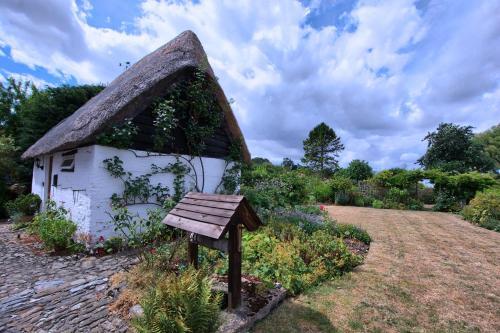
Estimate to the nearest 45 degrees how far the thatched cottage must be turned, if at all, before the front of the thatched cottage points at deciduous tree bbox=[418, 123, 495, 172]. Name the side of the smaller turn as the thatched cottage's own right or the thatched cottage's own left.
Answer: approximately 135° to the thatched cottage's own left

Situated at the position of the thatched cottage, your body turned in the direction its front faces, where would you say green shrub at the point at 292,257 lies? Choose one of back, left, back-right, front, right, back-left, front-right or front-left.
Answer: left

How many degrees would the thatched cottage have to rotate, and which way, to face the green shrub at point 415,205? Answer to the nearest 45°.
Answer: approximately 135° to its left

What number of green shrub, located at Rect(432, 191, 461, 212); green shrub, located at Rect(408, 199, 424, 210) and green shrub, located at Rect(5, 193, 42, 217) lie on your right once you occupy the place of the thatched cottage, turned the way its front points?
1

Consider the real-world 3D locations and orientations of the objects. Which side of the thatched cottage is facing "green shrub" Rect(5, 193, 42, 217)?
right

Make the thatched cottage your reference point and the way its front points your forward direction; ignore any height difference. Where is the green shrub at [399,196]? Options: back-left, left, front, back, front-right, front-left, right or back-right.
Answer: back-left

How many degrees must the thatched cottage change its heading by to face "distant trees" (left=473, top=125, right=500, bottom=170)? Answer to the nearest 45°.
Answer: approximately 135° to its left

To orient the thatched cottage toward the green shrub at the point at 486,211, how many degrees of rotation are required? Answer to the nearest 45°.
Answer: approximately 135° to its left

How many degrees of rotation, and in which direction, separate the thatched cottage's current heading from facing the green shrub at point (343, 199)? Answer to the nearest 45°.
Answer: approximately 135° to its left

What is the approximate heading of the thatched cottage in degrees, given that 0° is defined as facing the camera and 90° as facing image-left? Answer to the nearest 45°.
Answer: approximately 45°

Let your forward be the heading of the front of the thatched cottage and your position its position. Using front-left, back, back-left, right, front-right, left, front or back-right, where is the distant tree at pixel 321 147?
back
